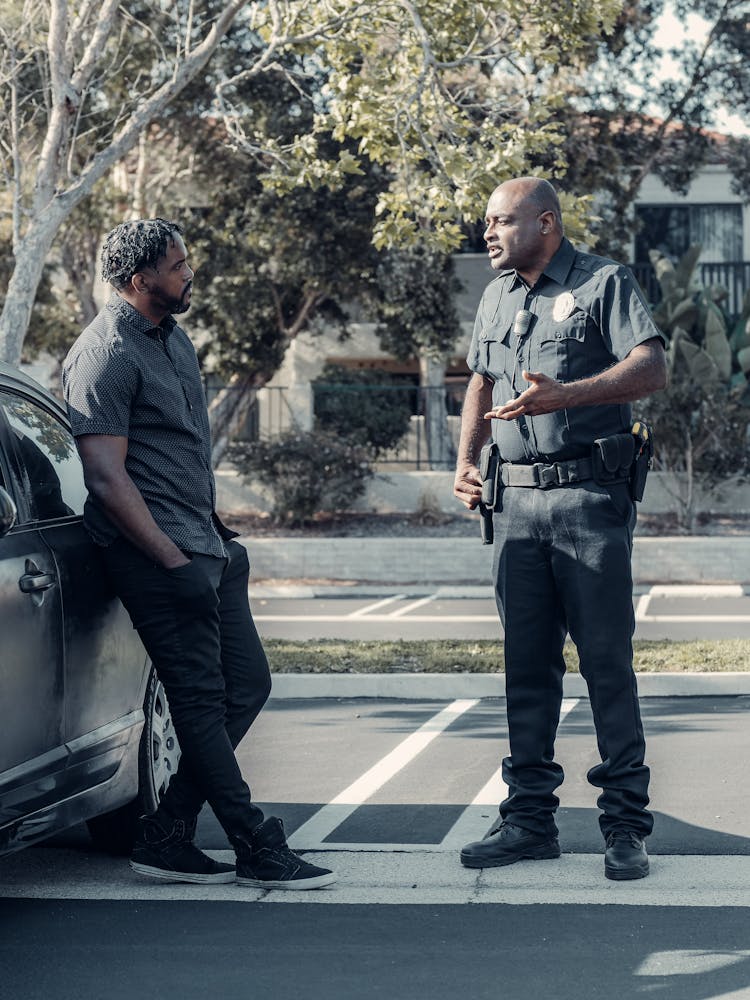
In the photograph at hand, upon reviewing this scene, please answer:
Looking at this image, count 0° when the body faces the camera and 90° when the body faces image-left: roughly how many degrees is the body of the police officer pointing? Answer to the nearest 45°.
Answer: approximately 45°

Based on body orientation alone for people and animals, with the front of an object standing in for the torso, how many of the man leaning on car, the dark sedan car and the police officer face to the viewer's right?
1

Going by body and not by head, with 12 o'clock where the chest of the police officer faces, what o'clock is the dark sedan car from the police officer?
The dark sedan car is roughly at 1 o'clock from the police officer.

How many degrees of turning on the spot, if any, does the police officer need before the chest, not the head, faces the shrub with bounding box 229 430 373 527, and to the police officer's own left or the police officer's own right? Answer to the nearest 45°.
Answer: approximately 135° to the police officer's own right

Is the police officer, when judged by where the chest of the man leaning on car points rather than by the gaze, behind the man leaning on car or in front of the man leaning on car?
in front

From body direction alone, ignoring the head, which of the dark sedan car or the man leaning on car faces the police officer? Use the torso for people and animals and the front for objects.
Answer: the man leaning on car

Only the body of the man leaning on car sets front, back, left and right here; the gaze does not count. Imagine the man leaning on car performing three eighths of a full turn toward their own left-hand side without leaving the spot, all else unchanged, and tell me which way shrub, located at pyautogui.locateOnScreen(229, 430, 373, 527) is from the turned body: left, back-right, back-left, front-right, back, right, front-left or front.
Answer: front-right

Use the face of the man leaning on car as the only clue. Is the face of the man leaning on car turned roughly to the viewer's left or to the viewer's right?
to the viewer's right

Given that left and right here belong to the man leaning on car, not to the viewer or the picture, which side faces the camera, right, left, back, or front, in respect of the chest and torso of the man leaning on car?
right

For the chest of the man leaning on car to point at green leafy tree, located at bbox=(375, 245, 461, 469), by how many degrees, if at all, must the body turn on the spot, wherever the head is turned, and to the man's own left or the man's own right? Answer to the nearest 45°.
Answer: approximately 90° to the man's own left
